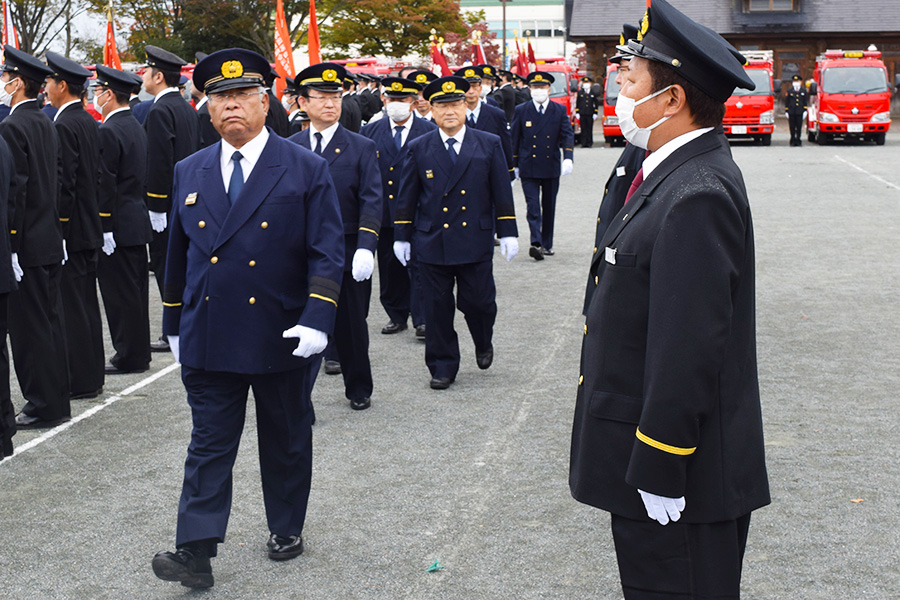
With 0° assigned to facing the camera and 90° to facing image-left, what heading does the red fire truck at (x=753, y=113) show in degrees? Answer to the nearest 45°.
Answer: approximately 0°

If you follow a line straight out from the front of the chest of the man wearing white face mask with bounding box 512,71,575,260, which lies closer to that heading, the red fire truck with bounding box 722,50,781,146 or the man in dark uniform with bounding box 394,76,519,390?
the man in dark uniform

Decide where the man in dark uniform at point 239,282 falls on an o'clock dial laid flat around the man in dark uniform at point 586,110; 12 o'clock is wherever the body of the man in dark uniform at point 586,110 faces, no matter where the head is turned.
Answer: the man in dark uniform at point 239,282 is roughly at 12 o'clock from the man in dark uniform at point 586,110.

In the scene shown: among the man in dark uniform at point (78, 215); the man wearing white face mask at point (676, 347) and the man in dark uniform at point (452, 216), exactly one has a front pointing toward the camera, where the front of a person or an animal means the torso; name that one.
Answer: the man in dark uniform at point (452, 216)

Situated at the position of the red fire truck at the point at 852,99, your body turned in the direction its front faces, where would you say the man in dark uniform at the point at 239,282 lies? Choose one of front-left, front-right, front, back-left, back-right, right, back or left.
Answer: front

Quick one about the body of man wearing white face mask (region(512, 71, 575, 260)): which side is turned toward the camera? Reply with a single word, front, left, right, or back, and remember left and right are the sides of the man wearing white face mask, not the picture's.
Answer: front

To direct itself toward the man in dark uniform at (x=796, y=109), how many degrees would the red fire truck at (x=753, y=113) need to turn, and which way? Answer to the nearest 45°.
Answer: approximately 90° to its left

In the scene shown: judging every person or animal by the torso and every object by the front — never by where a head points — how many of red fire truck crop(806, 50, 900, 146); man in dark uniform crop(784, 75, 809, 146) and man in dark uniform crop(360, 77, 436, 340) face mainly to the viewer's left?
0

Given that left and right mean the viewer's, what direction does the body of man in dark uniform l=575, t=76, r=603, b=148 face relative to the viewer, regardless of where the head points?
facing the viewer

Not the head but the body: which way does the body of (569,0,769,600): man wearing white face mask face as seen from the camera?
to the viewer's left

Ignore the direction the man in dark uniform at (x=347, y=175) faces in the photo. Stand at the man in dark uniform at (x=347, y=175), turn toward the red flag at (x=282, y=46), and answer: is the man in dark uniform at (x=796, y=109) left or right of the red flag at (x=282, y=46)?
right

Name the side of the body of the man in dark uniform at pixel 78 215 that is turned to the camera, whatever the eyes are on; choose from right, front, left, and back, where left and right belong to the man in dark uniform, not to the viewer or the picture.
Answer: left
